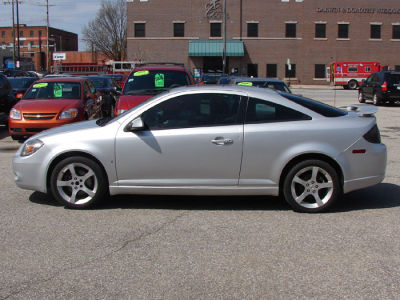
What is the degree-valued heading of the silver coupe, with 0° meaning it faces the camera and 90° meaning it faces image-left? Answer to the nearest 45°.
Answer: approximately 90°

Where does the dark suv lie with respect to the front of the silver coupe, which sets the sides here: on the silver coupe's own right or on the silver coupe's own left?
on the silver coupe's own right

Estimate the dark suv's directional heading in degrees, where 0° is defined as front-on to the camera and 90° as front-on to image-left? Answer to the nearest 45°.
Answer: approximately 135°
